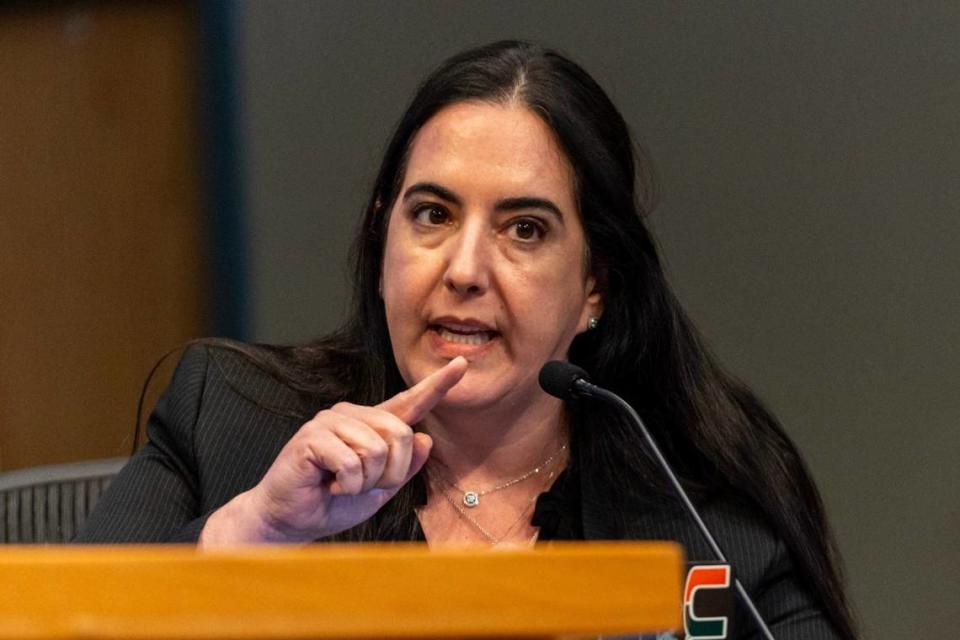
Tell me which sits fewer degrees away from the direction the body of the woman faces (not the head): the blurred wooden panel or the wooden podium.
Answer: the wooden podium

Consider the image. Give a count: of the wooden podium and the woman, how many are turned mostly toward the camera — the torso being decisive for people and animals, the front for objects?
2

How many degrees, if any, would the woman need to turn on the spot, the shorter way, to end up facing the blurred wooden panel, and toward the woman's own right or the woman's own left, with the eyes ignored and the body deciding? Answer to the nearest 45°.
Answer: approximately 135° to the woman's own right

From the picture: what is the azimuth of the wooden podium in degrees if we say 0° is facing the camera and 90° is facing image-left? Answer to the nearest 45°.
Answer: approximately 0°

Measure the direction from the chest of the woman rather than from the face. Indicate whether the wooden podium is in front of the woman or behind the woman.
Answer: in front

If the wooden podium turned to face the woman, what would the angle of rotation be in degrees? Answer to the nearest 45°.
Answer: approximately 180°

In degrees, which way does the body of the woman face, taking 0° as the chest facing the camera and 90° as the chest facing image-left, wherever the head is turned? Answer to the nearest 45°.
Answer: approximately 0°
